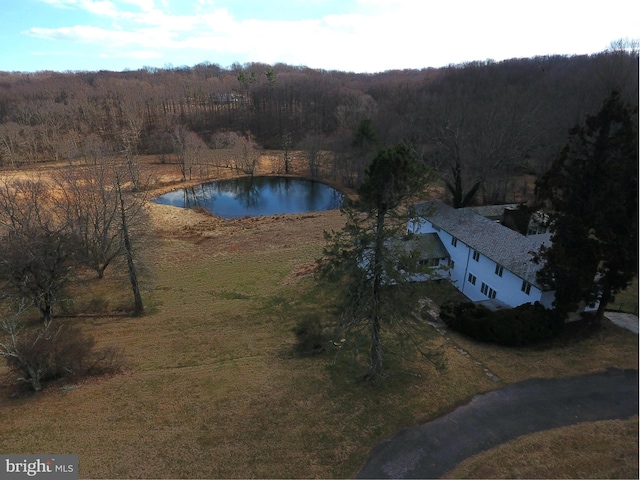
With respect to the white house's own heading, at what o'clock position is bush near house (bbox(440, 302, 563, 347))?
The bush near house is roughly at 10 o'clock from the white house.

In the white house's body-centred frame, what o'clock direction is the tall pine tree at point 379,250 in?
The tall pine tree is roughly at 11 o'clock from the white house.

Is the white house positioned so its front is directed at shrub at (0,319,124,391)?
yes

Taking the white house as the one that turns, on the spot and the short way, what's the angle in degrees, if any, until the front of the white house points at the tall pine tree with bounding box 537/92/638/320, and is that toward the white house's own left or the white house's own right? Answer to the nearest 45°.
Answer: approximately 90° to the white house's own left

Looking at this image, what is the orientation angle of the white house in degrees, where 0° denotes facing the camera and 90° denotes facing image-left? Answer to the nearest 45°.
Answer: approximately 45°

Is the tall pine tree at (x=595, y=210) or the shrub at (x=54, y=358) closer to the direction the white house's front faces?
the shrub

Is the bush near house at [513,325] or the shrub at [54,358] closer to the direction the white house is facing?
the shrub
